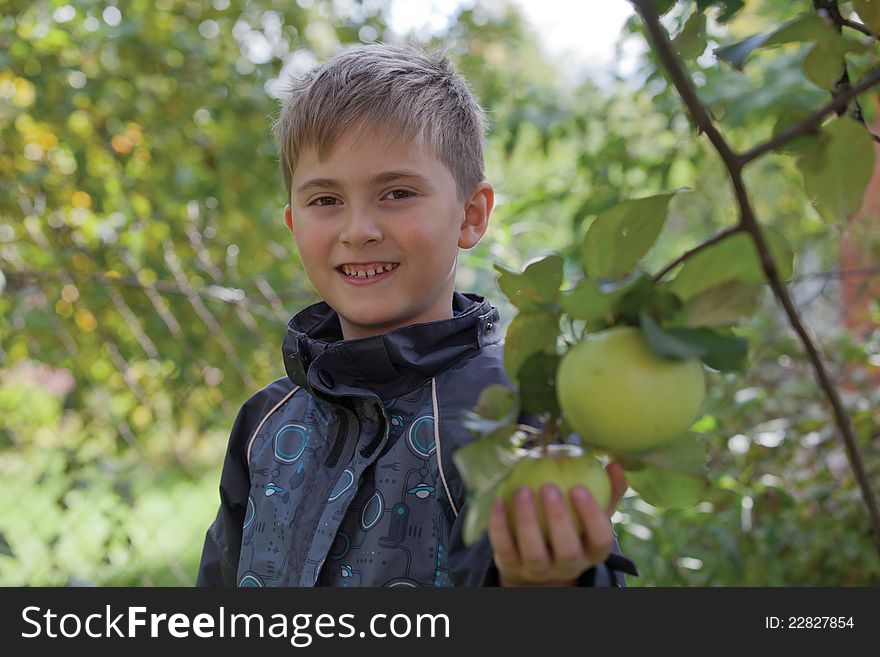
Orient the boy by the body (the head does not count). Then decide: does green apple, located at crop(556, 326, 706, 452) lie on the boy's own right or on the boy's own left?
on the boy's own left

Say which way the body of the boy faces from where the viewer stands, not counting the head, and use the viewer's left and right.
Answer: facing the viewer and to the left of the viewer
